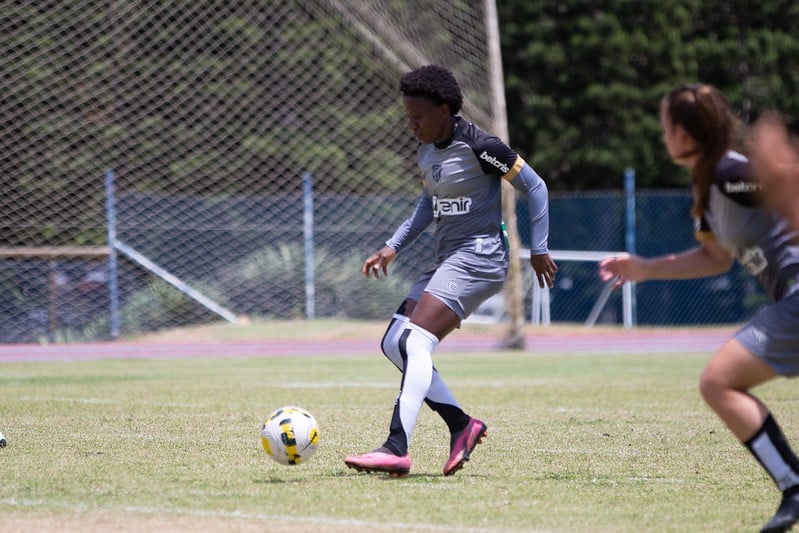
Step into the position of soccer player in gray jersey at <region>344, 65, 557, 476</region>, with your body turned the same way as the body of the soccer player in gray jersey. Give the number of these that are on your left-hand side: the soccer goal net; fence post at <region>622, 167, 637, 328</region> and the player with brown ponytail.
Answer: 1

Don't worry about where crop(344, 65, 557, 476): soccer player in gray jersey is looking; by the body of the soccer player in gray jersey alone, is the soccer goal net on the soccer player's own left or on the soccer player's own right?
on the soccer player's own right

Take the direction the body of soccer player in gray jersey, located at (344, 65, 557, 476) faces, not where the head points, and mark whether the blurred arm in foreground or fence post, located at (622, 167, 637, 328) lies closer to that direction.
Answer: the blurred arm in foreground

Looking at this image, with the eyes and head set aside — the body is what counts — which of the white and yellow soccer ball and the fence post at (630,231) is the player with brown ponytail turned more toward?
the white and yellow soccer ball

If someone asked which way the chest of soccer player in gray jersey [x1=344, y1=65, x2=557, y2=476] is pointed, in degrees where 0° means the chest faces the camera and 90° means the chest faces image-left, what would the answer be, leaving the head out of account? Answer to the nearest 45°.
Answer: approximately 45°

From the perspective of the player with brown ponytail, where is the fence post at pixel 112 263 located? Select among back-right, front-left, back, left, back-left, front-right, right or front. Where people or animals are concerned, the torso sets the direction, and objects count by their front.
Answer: front-right

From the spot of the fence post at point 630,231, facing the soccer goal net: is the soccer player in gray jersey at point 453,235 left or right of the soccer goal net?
left

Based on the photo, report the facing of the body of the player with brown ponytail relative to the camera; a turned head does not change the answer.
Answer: to the viewer's left

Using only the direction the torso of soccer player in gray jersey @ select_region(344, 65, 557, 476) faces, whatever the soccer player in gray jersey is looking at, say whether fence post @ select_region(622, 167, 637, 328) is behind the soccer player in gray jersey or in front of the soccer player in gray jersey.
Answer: behind
